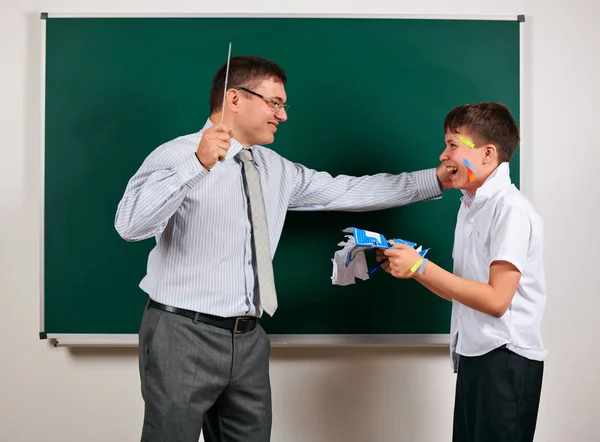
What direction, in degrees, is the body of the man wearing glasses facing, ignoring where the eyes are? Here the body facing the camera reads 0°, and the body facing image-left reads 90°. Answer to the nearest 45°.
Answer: approximately 315°

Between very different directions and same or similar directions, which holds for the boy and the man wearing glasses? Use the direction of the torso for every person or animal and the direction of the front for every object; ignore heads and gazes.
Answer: very different directions

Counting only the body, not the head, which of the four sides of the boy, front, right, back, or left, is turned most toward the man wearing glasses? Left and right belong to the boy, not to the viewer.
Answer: front

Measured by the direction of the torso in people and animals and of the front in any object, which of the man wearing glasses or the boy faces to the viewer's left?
the boy

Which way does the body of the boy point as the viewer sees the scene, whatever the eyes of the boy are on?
to the viewer's left

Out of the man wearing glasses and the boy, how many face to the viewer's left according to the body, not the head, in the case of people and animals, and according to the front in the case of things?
1

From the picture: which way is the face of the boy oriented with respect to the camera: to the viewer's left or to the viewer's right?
to the viewer's left

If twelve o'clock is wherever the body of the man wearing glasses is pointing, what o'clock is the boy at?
The boy is roughly at 11 o'clock from the man wearing glasses.
